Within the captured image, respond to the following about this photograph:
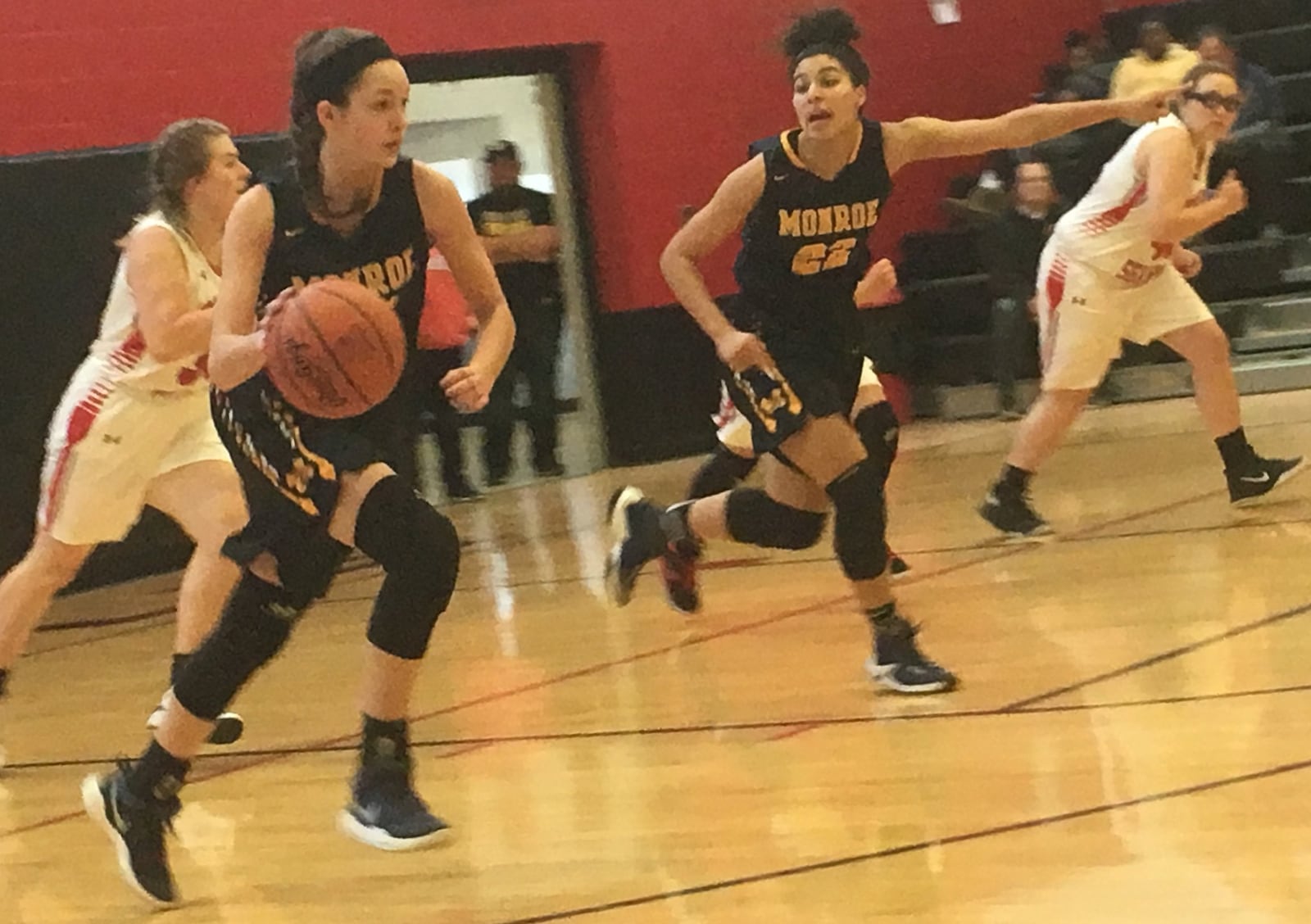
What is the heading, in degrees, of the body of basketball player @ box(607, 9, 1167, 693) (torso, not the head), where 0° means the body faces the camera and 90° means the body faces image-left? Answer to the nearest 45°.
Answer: approximately 315°

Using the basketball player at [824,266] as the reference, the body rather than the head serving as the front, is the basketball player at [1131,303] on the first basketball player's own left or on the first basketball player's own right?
on the first basketball player's own left

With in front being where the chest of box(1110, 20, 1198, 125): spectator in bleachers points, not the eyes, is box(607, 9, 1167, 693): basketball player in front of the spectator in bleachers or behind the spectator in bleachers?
in front

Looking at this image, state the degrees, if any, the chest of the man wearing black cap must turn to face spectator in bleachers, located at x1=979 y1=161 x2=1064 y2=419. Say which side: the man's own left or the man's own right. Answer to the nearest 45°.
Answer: approximately 90° to the man's own left

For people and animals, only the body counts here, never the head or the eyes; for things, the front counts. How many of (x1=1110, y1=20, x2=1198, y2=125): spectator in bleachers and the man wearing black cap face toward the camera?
2

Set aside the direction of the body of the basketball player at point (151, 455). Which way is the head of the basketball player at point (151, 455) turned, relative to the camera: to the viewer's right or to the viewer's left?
to the viewer's right

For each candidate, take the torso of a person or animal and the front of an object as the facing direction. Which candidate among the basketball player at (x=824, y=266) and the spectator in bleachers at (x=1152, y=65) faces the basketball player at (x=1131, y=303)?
the spectator in bleachers

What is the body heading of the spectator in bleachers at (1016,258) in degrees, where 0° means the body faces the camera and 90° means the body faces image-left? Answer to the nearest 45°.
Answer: approximately 315°

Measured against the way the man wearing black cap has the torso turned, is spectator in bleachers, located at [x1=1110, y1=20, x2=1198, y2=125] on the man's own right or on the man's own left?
on the man's own left

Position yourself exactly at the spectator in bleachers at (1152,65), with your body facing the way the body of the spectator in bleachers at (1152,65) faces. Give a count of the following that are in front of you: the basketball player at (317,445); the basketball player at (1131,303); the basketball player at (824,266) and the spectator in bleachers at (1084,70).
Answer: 3

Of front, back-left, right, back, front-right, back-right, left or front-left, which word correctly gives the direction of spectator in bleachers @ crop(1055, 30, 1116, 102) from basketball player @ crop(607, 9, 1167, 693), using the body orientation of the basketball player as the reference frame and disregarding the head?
back-left

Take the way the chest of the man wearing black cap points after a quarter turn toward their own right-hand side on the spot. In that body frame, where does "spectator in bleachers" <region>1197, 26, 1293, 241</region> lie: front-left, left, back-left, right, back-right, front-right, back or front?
back
